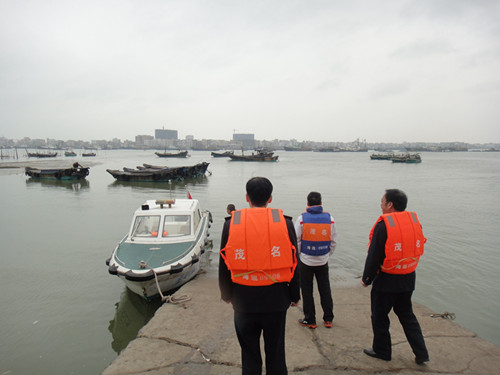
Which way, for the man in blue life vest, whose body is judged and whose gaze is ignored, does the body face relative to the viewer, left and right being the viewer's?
facing away from the viewer

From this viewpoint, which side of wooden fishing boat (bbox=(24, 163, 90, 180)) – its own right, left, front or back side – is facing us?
left

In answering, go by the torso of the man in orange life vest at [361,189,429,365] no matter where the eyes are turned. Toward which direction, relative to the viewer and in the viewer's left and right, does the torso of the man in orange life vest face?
facing away from the viewer and to the left of the viewer

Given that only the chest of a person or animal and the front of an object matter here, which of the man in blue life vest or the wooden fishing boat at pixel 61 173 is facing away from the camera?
the man in blue life vest

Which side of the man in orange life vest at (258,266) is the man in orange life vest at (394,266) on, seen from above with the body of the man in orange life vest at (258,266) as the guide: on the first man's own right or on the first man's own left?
on the first man's own right

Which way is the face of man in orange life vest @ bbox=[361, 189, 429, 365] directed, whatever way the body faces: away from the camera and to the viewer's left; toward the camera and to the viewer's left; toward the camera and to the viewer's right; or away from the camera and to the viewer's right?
away from the camera and to the viewer's left

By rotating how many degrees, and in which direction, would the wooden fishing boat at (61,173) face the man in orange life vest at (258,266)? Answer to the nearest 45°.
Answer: approximately 90° to its left

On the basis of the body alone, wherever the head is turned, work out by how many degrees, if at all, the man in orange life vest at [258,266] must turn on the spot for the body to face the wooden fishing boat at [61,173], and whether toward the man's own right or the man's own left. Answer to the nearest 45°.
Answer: approximately 45° to the man's own left

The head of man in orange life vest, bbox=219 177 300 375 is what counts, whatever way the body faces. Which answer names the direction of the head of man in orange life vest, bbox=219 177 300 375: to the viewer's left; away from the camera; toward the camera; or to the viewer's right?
away from the camera

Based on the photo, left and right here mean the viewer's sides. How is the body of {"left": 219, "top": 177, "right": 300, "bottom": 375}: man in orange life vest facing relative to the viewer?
facing away from the viewer

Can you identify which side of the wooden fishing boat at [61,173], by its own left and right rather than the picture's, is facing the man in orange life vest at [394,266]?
left
